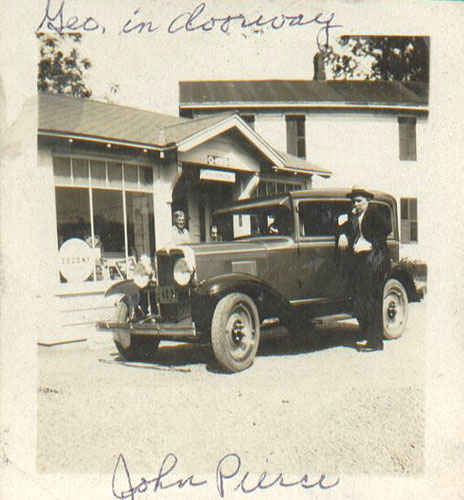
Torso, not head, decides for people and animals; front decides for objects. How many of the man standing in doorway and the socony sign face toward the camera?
2

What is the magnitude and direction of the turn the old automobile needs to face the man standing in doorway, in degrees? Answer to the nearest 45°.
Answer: approximately 90° to its right

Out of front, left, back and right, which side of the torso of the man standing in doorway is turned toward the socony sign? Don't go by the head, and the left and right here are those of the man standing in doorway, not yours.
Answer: right

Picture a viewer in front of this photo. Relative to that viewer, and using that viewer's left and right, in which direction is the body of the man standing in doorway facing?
facing the viewer

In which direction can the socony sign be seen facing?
toward the camera

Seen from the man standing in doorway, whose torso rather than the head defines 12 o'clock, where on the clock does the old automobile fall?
The old automobile is roughly at 11 o'clock from the man standing in doorway.

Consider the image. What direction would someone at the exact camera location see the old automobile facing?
facing the viewer and to the left of the viewer
